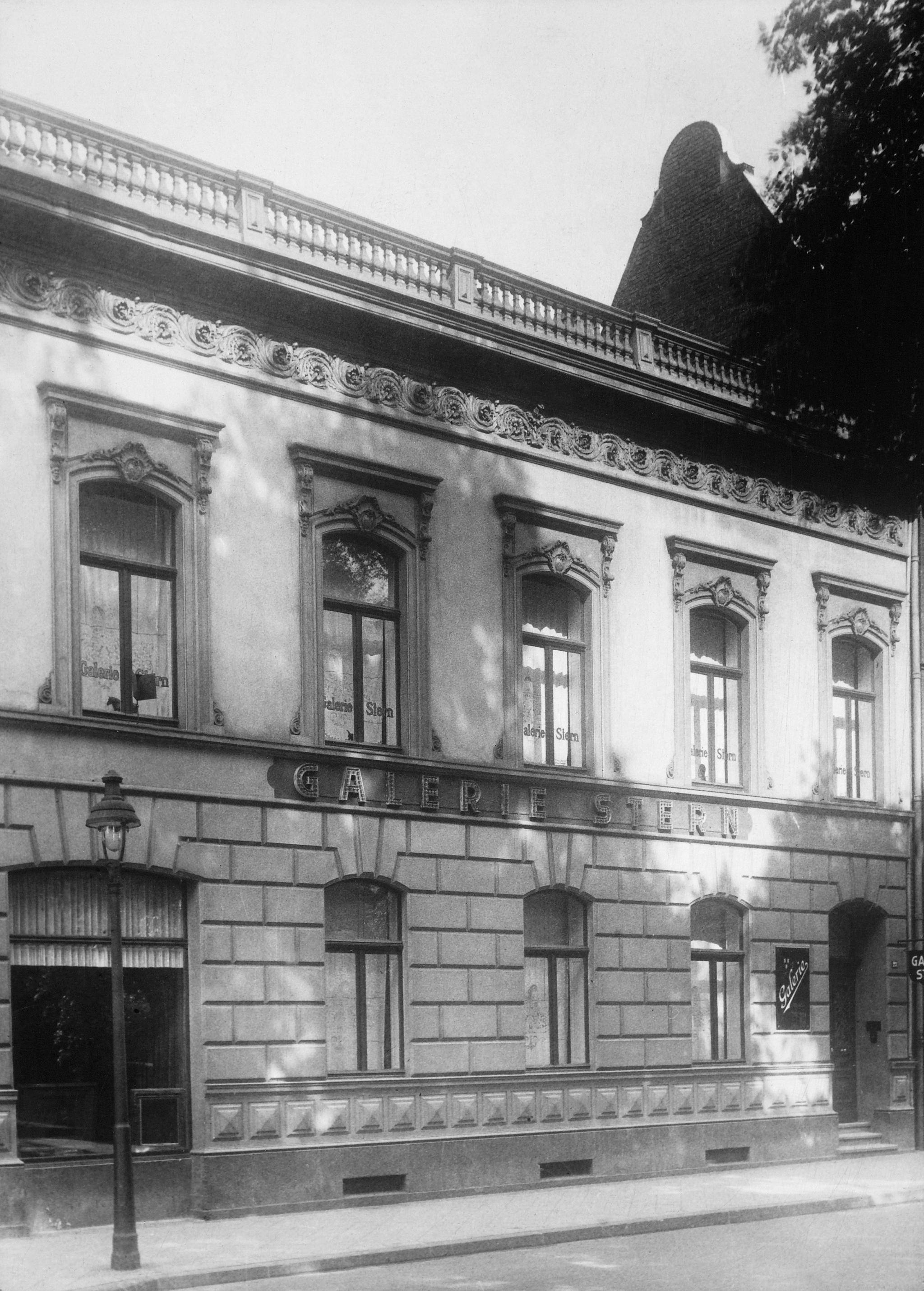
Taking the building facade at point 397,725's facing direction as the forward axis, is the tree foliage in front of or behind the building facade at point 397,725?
in front

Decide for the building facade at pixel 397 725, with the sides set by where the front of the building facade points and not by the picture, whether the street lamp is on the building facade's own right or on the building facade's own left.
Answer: on the building facade's own right
